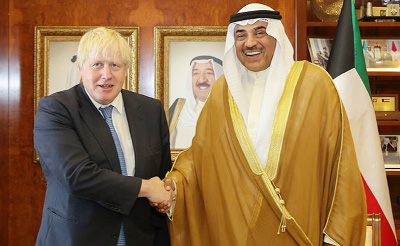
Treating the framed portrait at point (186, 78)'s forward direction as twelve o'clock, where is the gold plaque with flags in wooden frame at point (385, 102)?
The gold plaque with flags in wooden frame is roughly at 9 o'clock from the framed portrait.

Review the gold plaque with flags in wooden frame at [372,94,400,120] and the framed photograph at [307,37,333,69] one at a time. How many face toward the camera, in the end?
2

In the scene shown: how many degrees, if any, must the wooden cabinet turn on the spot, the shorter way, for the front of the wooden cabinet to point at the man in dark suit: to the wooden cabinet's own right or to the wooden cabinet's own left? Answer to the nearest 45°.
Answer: approximately 45° to the wooden cabinet's own right

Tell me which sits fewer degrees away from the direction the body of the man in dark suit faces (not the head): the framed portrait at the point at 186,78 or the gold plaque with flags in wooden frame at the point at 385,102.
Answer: the gold plaque with flags in wooden frame

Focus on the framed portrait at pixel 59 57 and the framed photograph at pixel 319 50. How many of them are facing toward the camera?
2
